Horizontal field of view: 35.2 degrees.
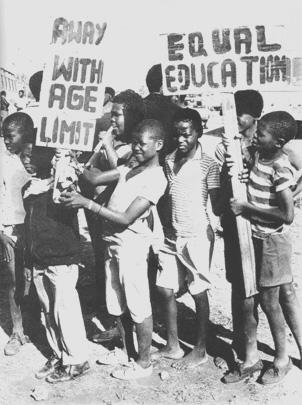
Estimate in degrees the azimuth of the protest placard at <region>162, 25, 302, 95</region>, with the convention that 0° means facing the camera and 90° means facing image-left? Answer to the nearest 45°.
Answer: approximately 0°

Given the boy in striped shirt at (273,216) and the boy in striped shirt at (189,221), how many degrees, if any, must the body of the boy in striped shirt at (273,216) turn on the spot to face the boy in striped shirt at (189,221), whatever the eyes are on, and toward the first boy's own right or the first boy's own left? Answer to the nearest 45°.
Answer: approximately 45° to the first boy's own right

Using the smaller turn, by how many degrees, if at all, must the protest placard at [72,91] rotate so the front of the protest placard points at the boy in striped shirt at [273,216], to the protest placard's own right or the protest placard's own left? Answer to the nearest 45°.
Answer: approximately 90° to the protest placard's own left

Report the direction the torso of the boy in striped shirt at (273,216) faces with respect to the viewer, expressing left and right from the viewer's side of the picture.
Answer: facing the viewer and to the left of the viewer

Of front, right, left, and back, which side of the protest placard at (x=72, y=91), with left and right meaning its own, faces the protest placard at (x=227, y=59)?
left

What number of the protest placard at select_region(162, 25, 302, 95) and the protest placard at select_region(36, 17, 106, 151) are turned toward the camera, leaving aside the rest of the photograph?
2

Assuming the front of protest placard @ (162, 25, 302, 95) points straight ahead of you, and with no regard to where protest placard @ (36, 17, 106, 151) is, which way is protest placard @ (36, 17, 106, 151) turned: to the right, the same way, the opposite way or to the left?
the same way

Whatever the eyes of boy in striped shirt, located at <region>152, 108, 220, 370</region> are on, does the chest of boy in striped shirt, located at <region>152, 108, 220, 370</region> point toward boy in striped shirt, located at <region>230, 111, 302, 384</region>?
no

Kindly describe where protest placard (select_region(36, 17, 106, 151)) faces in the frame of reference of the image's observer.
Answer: facing the viewer
